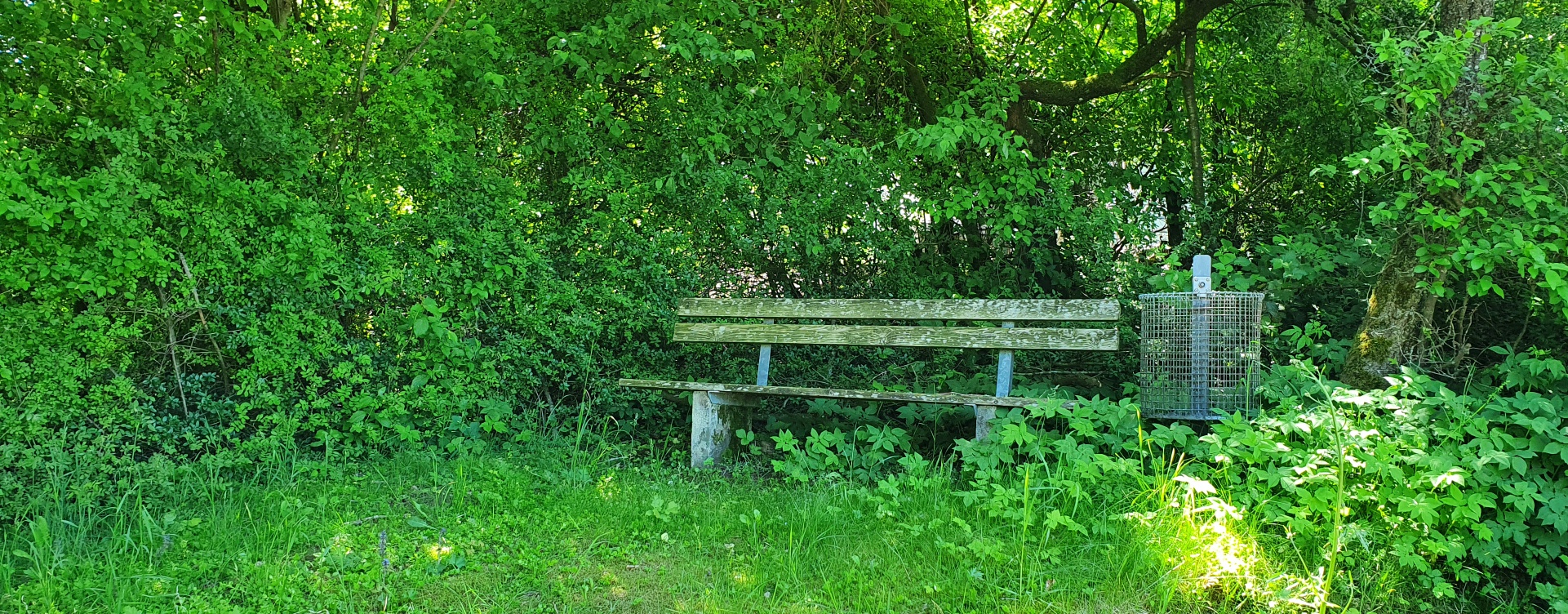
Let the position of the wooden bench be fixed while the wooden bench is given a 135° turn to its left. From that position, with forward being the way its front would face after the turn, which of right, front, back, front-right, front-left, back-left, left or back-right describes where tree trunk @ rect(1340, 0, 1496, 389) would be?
front

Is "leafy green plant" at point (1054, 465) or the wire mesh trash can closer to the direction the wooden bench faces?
the leafy green plant

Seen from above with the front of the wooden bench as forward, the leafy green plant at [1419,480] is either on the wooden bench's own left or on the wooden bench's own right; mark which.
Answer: on the wooden bench's own left

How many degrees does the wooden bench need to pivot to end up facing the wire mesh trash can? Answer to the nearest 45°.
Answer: approximately 135° to its left

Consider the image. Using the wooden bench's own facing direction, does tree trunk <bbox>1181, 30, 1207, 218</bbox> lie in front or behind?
behind

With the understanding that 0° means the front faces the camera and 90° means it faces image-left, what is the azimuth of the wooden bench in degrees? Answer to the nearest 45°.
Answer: approximately 45°

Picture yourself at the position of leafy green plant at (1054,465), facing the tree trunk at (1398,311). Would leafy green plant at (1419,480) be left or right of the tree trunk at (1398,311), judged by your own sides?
right

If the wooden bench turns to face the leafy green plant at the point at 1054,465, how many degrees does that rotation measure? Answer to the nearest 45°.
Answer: approximately 90° to its left
